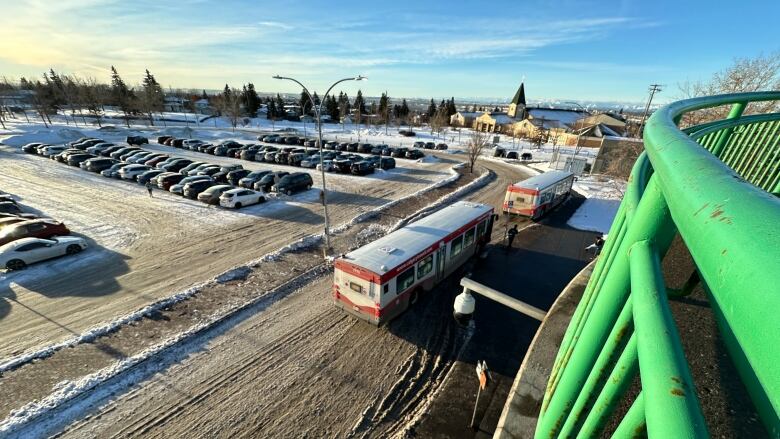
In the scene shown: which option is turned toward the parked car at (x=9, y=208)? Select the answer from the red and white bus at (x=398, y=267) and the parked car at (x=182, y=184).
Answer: the parked car at (x=182, y=184)

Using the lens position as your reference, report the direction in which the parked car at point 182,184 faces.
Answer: facing away from the viewer and to the right of the viewer

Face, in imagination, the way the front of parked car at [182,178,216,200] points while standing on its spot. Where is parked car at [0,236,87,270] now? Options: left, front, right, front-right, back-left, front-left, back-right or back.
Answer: front

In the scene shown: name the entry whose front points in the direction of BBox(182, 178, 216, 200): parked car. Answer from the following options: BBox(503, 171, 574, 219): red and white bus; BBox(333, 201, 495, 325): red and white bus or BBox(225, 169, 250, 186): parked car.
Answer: BBox(225, 169, 250, 186): parked car

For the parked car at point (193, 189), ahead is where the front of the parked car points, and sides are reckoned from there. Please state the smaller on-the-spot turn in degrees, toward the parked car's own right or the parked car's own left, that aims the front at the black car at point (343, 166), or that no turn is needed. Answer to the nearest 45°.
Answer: approximately 135° to the parked car's own left

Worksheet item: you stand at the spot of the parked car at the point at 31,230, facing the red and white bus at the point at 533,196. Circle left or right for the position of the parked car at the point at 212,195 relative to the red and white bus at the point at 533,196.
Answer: left

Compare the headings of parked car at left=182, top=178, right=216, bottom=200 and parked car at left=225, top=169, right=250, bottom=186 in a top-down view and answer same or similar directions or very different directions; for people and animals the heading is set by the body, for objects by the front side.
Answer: same or similar directions
